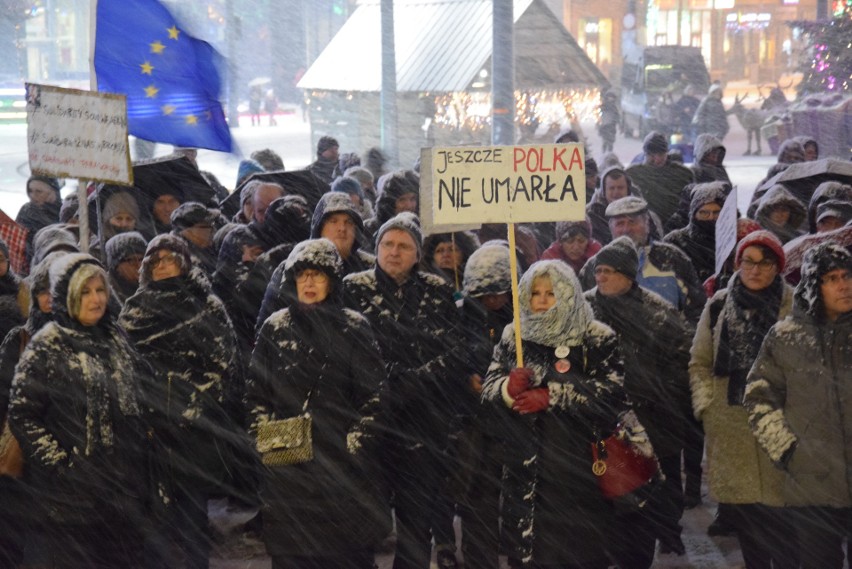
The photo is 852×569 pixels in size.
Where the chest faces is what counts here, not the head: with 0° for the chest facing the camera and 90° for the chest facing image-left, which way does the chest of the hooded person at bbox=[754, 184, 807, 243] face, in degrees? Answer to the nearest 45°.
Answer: approximately 0°

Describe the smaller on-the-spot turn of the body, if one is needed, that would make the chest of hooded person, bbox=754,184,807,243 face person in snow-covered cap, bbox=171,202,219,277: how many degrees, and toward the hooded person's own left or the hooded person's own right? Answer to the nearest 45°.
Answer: approximately 45° to the hooded person's own right

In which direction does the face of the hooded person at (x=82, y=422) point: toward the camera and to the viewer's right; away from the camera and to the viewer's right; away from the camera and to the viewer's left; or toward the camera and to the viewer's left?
toward the camera and to the viewer's right

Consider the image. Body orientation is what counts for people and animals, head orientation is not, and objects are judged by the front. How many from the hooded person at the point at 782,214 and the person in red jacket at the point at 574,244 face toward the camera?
2

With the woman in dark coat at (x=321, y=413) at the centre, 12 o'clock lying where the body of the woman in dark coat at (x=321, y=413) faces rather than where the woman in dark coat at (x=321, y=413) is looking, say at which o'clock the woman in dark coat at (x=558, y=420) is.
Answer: the woman in dark coat at (x=558, y=420) is roughly at 9 o'clock from the woman in dark coat at (x=321, y=413).

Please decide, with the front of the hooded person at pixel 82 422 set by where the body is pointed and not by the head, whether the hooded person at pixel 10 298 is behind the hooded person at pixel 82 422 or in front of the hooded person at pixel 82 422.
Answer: behind

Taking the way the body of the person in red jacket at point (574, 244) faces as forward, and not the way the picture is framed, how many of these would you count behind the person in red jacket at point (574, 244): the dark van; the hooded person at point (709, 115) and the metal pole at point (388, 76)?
3

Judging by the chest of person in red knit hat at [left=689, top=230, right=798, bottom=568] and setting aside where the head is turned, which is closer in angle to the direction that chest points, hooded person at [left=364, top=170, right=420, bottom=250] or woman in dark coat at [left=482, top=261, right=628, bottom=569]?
the woman in dark coat

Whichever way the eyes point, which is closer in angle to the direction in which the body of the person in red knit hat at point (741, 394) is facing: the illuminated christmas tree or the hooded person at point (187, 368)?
the hooded person

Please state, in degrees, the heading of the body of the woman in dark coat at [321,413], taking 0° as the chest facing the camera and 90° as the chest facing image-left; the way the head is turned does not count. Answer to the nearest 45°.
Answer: approximately 0°

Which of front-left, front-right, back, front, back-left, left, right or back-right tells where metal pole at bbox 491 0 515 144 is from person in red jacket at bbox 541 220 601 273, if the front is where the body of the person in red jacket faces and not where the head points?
back

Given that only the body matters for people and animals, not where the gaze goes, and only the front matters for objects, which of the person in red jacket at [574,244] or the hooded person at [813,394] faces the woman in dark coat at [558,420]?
the person in red jacket at [574,244]

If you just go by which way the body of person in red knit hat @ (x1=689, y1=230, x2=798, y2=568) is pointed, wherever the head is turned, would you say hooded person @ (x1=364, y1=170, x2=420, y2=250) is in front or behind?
behind

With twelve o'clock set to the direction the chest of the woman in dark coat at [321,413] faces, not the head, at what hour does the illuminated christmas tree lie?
The illuminated christmas tree is roughly at 7 o'clock from the woman in dark coat.
